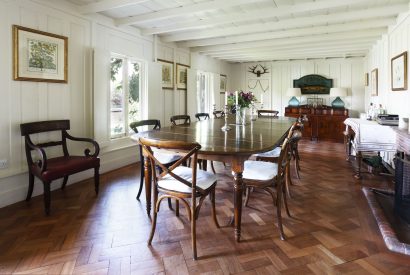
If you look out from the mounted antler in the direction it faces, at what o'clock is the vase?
The vase is roughly at 12 o'clock from the mounted antler.

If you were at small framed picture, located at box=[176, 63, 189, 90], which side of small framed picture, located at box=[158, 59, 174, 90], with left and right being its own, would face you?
left

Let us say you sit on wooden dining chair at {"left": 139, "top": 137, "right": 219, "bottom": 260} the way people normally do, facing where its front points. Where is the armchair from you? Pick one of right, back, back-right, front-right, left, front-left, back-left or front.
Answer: left

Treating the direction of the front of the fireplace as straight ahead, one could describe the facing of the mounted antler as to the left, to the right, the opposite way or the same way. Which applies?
to the left

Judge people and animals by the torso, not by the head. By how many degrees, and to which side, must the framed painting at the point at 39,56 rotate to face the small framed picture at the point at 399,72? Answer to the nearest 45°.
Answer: approximately 45° to its left

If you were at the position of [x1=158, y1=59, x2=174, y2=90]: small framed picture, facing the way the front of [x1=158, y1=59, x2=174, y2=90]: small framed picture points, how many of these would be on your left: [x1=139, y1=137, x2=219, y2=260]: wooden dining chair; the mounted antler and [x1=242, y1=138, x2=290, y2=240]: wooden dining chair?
1

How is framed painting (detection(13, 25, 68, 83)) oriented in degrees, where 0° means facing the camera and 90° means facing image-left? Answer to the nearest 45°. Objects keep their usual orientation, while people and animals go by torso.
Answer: approximately 315°

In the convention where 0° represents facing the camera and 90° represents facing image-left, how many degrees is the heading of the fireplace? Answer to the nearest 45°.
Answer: approximately 90°
